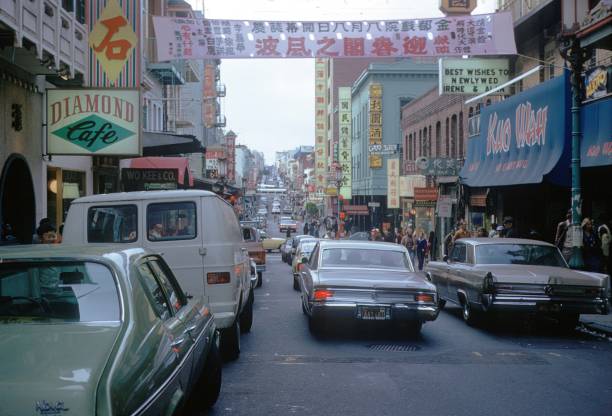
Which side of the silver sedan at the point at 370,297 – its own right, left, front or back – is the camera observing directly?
back

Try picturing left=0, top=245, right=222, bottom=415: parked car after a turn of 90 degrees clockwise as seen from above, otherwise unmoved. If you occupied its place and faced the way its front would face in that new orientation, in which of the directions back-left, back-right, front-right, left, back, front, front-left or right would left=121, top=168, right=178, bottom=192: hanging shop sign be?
back-left

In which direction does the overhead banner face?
toward the camera

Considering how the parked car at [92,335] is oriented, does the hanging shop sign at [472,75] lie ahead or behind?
ahead

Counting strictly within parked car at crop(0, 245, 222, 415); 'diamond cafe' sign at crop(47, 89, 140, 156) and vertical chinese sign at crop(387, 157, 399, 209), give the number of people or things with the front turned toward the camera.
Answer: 2

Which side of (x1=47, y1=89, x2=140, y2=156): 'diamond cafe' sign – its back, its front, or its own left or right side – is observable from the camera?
front

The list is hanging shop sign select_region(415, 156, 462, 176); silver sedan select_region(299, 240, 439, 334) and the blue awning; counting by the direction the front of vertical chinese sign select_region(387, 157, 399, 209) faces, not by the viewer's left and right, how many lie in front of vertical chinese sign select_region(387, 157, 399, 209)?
3

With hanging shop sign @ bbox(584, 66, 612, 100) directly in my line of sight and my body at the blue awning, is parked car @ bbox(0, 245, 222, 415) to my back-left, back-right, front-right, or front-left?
front-right

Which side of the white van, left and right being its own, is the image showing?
back

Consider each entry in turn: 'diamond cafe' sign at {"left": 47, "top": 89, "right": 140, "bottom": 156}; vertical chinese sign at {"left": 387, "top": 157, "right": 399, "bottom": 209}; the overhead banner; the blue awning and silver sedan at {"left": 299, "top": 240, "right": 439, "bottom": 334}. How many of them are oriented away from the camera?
1

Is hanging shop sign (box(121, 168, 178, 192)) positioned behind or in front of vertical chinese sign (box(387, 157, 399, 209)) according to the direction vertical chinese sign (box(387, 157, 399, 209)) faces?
in front

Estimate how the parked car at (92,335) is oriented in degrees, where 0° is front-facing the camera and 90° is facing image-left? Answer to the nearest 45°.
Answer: approximately 225°

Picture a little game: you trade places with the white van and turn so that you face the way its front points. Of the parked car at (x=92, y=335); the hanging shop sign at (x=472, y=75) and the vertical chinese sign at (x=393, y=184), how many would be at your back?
1

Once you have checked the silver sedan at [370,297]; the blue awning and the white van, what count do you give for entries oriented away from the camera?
2
